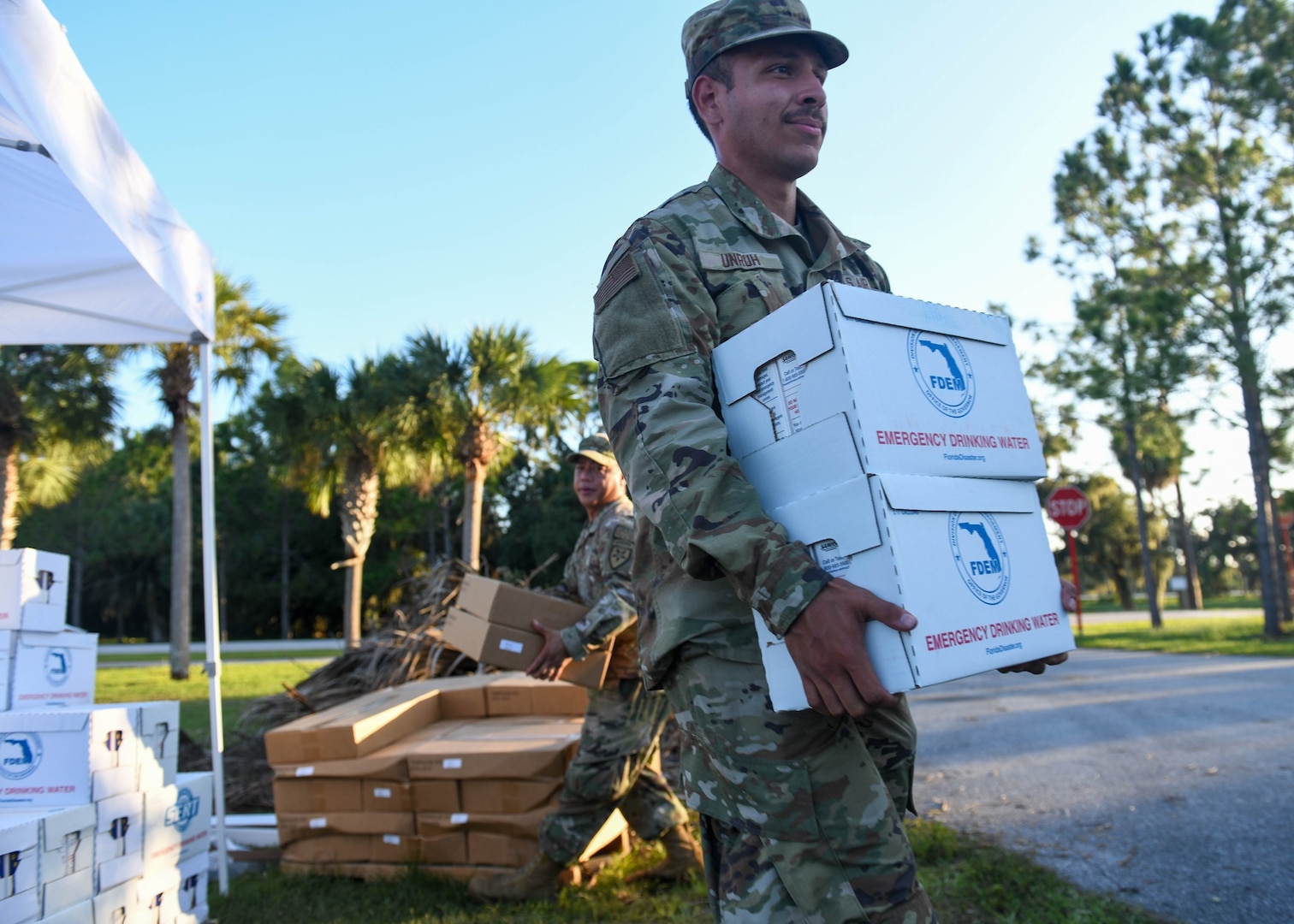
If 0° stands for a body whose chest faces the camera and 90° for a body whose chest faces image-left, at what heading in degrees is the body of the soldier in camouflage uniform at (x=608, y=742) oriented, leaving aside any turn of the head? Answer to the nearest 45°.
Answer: approximately 90°

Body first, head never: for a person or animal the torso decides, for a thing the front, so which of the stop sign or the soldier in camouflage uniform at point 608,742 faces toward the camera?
the stop sign

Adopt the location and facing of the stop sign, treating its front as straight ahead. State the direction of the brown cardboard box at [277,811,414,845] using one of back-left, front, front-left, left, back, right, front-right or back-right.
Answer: front

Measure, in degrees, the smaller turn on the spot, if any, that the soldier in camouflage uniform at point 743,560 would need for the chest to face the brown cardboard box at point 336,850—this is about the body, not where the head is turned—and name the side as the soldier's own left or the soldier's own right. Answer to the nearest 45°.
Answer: approximately 180°

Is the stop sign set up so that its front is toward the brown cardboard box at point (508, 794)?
yes

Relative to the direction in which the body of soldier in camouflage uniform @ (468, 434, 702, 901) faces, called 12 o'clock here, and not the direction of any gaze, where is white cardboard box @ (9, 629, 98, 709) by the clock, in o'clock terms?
The white cardboard box is roughly at 12 o'clock from the soldier in camouflage uniform.

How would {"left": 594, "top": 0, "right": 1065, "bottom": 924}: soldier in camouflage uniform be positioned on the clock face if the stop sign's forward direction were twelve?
The soldier in camouflage uniform is roughly at 12 o'clock from the stop sign.

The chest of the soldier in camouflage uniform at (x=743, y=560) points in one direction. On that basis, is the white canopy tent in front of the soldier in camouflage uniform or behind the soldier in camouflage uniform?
behind

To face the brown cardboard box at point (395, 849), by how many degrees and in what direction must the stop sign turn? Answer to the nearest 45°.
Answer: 0° — it already faces it

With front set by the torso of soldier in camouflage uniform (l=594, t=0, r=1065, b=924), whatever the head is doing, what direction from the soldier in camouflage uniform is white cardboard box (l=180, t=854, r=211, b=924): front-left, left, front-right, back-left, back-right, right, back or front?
back

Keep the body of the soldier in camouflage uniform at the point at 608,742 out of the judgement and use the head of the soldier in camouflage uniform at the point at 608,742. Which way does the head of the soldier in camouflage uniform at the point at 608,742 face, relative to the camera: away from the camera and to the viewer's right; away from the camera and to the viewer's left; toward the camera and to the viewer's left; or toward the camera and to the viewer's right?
toward the camera and to the viewer's left

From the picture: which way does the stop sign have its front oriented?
toward the camera

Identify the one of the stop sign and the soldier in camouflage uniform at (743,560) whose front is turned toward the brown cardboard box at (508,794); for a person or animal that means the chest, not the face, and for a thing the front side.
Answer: the stop sign

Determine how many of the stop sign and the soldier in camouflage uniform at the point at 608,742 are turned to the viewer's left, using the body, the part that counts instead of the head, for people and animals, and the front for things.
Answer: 1

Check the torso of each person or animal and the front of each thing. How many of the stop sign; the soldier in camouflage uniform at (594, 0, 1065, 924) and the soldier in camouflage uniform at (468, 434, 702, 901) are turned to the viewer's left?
1

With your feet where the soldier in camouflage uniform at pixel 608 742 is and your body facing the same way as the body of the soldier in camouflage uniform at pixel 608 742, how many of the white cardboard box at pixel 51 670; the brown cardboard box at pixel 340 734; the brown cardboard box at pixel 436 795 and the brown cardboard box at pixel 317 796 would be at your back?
0

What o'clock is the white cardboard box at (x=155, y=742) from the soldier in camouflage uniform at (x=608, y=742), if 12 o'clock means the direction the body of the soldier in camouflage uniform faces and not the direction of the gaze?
The white cardboard box is roughly at 12 o'clock from the soldier in camouflage uniform.

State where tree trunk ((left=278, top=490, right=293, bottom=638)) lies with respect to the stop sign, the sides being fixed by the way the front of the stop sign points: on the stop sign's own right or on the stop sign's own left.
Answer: on the stop sign's own right

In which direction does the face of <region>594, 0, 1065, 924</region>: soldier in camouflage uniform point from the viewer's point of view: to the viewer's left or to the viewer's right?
to the viewer's right

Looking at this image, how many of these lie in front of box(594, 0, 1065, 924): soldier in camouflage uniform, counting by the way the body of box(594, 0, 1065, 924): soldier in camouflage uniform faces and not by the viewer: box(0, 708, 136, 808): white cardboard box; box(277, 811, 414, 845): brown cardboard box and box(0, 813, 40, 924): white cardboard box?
0
